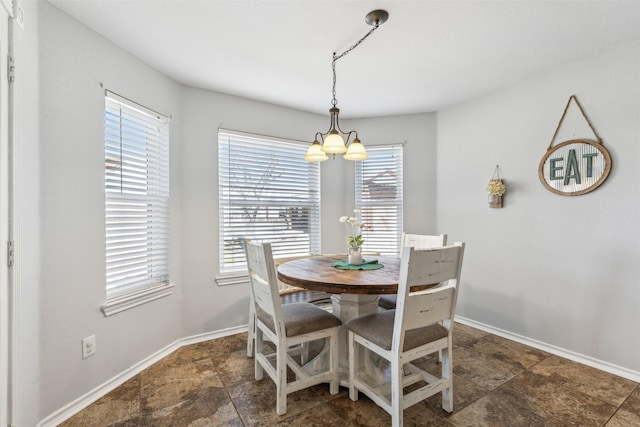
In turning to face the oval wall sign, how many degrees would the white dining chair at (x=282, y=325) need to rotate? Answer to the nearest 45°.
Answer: approximately 45° to its right

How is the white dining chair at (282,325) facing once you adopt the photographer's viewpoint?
facing away from the viewer and to the right of the viewer

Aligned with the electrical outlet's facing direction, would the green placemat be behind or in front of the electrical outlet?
in front

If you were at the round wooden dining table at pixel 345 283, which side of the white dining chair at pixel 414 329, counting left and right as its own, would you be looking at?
front

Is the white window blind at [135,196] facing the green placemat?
yes

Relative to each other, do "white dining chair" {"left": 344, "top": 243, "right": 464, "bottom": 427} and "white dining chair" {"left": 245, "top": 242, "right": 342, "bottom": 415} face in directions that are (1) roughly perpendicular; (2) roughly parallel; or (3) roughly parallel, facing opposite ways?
roughly perpendicular

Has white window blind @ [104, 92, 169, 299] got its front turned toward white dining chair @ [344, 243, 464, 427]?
yes

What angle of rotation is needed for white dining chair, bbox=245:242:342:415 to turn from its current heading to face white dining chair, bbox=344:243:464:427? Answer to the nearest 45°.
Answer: approximately 45° to its right

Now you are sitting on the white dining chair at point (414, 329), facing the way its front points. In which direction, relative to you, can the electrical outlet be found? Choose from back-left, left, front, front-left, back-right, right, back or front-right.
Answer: front-left

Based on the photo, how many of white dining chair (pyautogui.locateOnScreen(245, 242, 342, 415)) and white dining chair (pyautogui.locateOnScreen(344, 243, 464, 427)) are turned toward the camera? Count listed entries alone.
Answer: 0

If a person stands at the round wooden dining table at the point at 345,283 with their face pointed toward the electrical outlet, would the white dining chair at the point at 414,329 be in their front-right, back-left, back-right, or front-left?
back-left

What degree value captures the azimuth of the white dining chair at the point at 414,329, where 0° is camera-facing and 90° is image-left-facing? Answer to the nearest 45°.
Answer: approximately 135°

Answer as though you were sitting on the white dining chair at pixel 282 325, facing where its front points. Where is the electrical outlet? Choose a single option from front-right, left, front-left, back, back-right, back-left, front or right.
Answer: back-left

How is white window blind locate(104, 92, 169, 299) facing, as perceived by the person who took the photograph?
facing the viewer and to the right of the viewer

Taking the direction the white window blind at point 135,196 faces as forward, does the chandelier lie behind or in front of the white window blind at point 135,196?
in front

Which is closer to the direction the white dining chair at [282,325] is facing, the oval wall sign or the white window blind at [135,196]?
the oval wall sign
